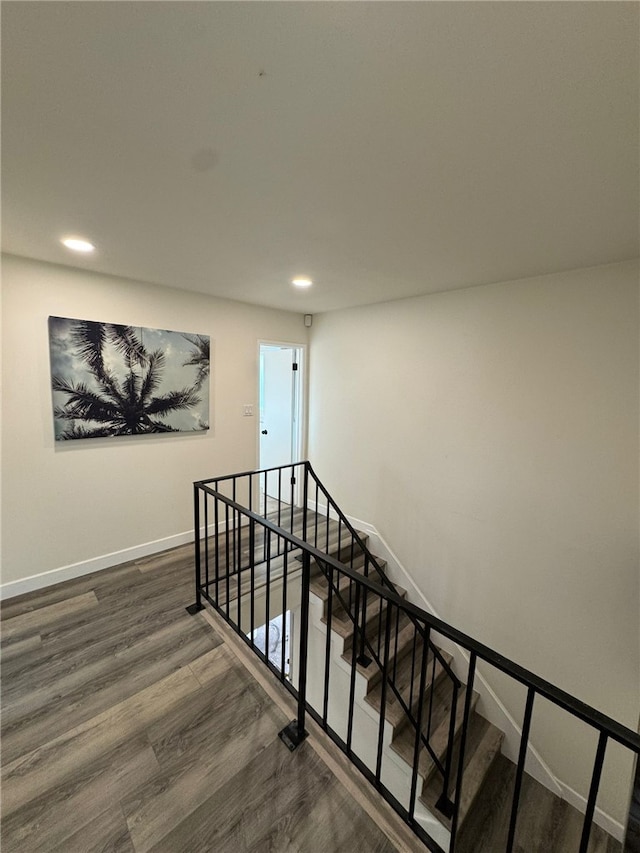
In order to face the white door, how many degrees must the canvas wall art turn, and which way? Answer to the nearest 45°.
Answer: approximately 90° to its left

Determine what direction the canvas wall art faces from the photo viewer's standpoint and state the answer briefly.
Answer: facing the viewer and to the right of the viewer

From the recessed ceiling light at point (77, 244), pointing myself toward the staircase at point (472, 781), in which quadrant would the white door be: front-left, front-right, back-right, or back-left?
front-left

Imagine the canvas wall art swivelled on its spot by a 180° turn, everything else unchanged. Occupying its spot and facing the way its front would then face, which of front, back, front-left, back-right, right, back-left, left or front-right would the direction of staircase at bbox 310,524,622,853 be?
back
